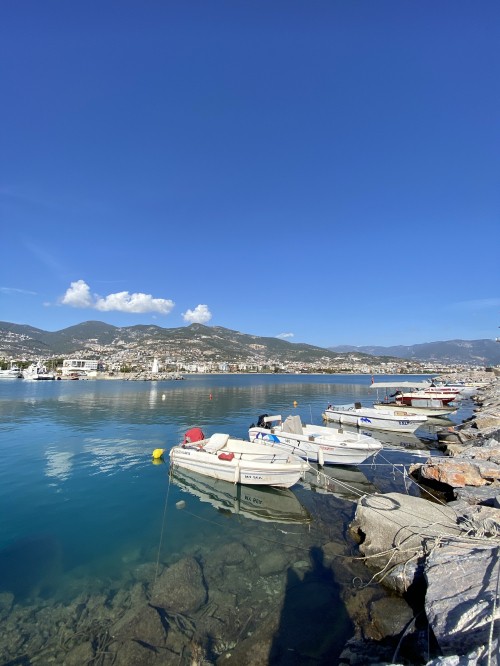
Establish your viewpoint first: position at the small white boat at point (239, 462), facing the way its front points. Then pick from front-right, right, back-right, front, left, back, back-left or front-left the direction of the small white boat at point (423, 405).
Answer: left

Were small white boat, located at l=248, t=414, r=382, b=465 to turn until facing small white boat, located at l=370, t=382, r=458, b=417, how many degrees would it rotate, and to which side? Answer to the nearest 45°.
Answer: approximately 90° to its left

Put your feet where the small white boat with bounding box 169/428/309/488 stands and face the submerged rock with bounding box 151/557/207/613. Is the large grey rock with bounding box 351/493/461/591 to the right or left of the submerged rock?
left

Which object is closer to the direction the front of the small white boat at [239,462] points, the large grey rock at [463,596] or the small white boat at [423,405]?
the large grey rock

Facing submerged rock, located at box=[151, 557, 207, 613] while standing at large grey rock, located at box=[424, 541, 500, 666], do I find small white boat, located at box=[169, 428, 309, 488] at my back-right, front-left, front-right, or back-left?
front-right

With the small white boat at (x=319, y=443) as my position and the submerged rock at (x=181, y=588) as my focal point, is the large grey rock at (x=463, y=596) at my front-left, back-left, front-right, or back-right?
front-left

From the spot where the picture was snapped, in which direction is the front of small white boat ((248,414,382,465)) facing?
facing the viewer and to the right of the viewer

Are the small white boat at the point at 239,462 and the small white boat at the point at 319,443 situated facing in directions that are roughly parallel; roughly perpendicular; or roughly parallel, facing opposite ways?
roughly parallel

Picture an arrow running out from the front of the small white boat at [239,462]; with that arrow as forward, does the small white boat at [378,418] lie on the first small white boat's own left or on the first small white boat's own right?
on the first small white boat's own left

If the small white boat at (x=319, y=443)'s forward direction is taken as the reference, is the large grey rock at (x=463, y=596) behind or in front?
in front

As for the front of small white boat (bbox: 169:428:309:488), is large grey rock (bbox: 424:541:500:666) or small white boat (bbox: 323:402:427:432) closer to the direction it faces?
the large grey rock

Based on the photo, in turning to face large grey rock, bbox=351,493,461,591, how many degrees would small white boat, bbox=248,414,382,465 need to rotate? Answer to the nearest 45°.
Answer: approximately 45° to its right

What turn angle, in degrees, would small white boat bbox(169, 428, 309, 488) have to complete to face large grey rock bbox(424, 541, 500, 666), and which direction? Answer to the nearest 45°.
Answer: approximately 45° to its right

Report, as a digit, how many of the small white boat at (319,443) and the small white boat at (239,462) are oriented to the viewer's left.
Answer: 0

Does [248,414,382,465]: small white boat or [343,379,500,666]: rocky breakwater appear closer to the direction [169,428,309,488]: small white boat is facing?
the rocky breakwater
